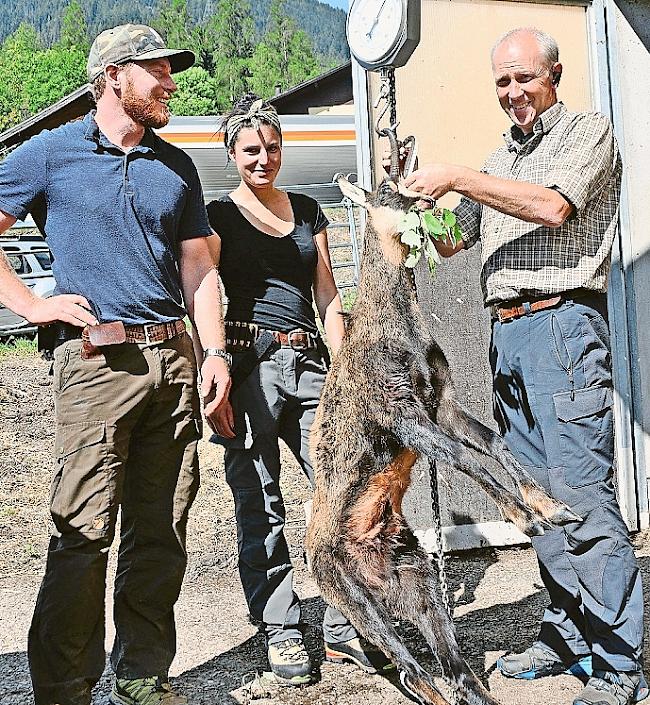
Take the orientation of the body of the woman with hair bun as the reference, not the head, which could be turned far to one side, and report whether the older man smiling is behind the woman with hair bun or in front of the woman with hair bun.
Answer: in front

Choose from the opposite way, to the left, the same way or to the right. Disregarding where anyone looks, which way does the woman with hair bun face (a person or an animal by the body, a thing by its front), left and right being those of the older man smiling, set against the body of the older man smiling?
to the left

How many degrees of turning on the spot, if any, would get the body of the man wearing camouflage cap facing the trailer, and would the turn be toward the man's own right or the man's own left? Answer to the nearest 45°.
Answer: approximately 135° to the man's own left

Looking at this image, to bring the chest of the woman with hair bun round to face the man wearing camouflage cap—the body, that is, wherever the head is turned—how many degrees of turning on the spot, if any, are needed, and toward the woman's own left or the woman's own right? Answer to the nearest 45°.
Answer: approximately 90° to the woman's own right

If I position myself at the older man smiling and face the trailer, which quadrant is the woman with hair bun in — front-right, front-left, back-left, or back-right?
front-left

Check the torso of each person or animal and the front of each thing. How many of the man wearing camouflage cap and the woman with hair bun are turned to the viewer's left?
0

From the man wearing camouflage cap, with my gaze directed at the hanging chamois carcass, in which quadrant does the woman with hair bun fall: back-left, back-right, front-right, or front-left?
front-left

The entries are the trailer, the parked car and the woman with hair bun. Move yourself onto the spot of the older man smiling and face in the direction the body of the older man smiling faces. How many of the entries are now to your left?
0

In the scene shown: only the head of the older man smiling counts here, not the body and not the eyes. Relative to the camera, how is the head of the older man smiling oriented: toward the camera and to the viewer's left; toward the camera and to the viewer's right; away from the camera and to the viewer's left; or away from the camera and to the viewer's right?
toward the camera and to the viewer's left

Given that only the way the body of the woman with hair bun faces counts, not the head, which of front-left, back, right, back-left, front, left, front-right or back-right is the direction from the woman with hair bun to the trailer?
back-left

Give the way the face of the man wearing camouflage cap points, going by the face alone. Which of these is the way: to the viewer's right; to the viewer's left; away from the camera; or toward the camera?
to the viewer's right

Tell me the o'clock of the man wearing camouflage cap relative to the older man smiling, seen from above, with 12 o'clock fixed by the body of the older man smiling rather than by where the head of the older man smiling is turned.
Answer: The man wearing camouflage cap is roughly at 1 o'clock from the older man smiling.

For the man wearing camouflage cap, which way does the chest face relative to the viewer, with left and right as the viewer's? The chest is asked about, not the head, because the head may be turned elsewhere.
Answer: facing the viewer and to the right of the viewer

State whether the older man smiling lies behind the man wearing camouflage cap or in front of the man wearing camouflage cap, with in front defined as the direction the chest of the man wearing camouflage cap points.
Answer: in front

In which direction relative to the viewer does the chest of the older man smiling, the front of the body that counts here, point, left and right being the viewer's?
facing the viewer and to the left of the viewer

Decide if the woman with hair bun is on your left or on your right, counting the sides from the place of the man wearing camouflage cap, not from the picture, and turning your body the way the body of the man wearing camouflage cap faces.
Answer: on your left
